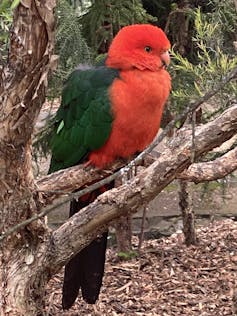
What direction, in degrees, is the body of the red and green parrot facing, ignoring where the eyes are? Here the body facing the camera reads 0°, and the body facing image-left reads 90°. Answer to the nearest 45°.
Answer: approximately 315°

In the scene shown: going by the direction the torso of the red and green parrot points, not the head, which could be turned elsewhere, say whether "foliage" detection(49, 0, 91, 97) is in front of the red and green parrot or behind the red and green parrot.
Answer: behind

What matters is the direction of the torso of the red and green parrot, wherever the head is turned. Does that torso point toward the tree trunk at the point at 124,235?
no

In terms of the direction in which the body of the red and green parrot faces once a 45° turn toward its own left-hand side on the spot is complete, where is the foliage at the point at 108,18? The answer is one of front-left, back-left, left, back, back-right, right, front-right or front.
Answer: left

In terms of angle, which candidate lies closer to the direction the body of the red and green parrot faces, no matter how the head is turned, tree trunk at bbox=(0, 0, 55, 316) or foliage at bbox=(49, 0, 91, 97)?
the tree trunk
